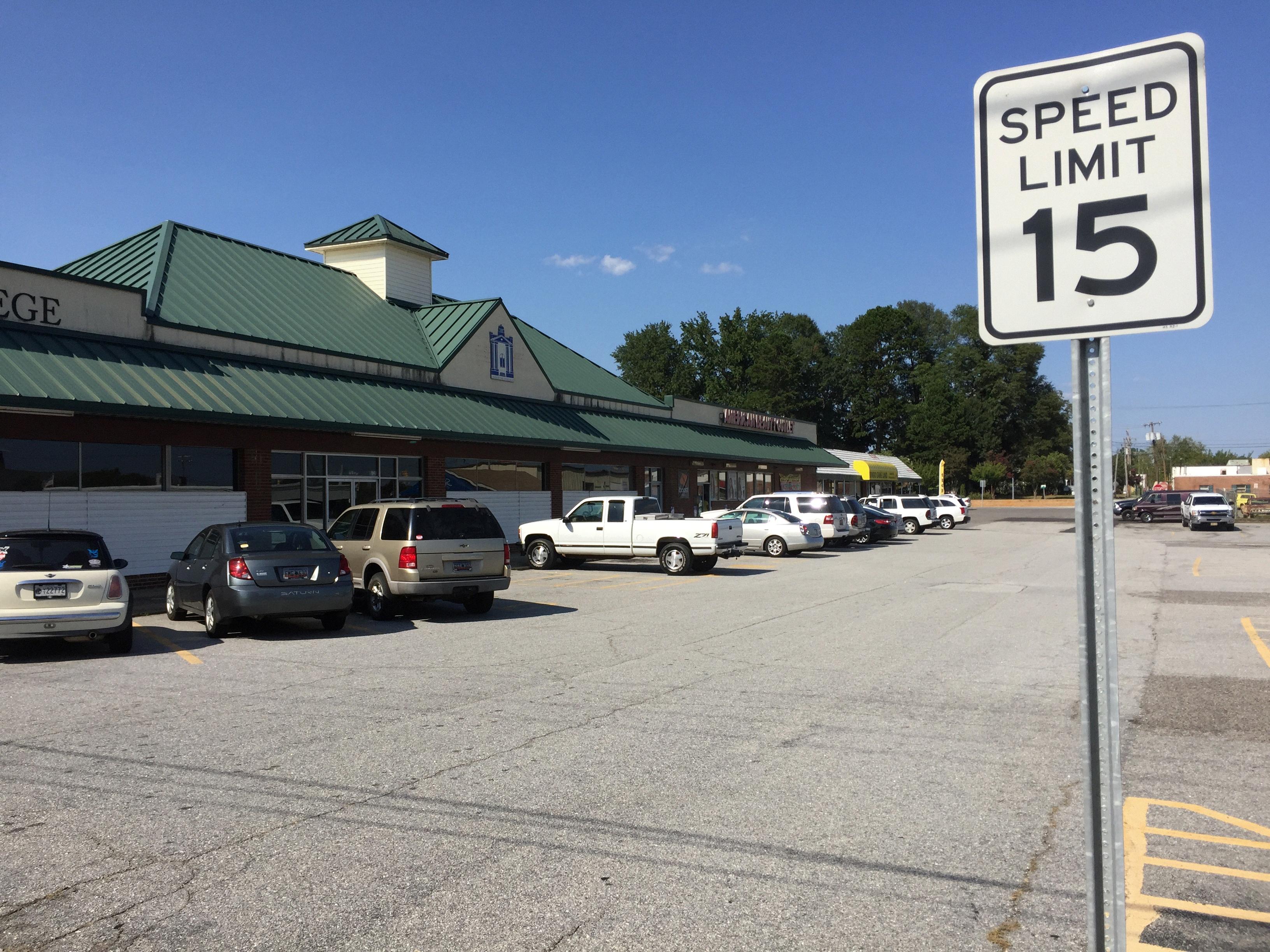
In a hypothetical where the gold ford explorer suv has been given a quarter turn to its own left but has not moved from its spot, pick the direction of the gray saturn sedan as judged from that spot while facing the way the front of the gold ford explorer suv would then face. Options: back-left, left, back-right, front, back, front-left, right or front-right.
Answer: front

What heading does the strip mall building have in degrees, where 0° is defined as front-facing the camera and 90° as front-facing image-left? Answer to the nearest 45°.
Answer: approximately 315°

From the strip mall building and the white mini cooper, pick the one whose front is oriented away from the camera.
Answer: the white mini cooper

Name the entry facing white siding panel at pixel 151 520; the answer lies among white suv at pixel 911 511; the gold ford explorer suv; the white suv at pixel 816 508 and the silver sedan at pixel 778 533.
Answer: the gold ford explorer suv

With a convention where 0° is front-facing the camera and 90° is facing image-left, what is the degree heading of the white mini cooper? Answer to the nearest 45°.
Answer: approximately 180°

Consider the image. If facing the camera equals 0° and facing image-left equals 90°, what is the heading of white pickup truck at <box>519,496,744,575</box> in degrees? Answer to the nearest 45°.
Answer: approximately 135°

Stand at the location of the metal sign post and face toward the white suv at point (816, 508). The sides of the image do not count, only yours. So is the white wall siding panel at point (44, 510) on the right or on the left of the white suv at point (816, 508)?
left

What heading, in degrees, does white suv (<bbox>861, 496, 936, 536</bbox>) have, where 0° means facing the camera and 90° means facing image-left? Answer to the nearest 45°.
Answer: approximately 135°

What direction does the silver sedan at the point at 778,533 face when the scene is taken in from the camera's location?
facing away from the viewer and to the left of the viewer

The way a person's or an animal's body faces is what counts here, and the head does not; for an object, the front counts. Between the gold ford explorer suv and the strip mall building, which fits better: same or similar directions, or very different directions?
very different directions

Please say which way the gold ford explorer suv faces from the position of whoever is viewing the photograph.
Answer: facing away from the viewer and to the left of the viewer

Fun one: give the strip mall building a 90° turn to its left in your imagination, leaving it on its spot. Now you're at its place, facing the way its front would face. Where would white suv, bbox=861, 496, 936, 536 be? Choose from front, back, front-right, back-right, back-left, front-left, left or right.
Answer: front

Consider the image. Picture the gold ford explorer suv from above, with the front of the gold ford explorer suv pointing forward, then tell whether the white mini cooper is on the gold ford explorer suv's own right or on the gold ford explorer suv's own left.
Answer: on the gold ford explorer suv's own left

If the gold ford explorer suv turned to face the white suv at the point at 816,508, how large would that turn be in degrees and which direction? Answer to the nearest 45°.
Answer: approximately 90° to its right
